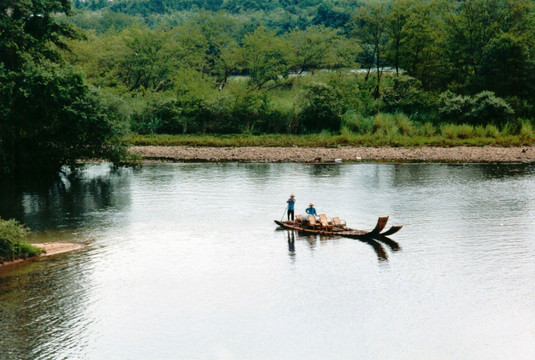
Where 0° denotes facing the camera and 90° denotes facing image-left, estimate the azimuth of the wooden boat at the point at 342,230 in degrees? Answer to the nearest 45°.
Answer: approximately 270°

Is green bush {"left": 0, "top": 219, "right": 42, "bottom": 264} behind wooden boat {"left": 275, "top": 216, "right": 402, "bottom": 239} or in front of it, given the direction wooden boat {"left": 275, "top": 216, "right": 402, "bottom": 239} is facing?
behind
